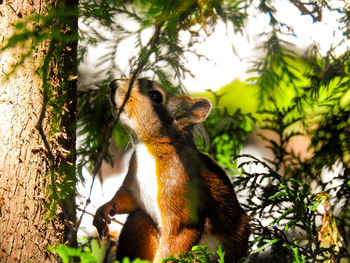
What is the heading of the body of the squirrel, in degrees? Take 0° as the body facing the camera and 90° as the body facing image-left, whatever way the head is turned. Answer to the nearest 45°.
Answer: approximately 45°
